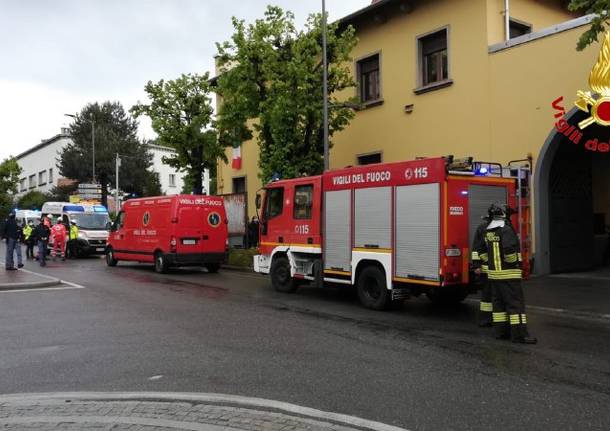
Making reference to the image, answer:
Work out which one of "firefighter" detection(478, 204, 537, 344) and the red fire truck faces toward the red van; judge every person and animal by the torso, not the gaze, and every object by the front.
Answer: the red fire truck

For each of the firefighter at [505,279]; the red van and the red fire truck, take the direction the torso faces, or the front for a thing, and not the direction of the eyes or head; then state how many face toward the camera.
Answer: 0

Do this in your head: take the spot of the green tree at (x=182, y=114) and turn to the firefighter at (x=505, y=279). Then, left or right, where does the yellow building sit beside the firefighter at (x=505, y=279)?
left

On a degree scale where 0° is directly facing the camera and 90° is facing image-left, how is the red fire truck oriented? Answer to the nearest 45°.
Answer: approximately 135°

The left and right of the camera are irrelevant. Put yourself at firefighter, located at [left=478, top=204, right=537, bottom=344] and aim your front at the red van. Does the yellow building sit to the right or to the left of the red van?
right

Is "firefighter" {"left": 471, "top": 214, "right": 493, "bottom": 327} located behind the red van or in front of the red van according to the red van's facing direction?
behind

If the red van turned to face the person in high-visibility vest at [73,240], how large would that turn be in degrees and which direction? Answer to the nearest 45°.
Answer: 0° — it already faces them

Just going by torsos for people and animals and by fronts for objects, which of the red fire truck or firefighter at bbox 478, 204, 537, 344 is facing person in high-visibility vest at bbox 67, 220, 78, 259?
the red fire truck

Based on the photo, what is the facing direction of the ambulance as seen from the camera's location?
facing the viewer and to the right of the viewer

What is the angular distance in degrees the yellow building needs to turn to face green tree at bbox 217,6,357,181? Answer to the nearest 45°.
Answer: approximately 45° to its right

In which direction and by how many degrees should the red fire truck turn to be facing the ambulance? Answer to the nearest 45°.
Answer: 0° — it already faces it
